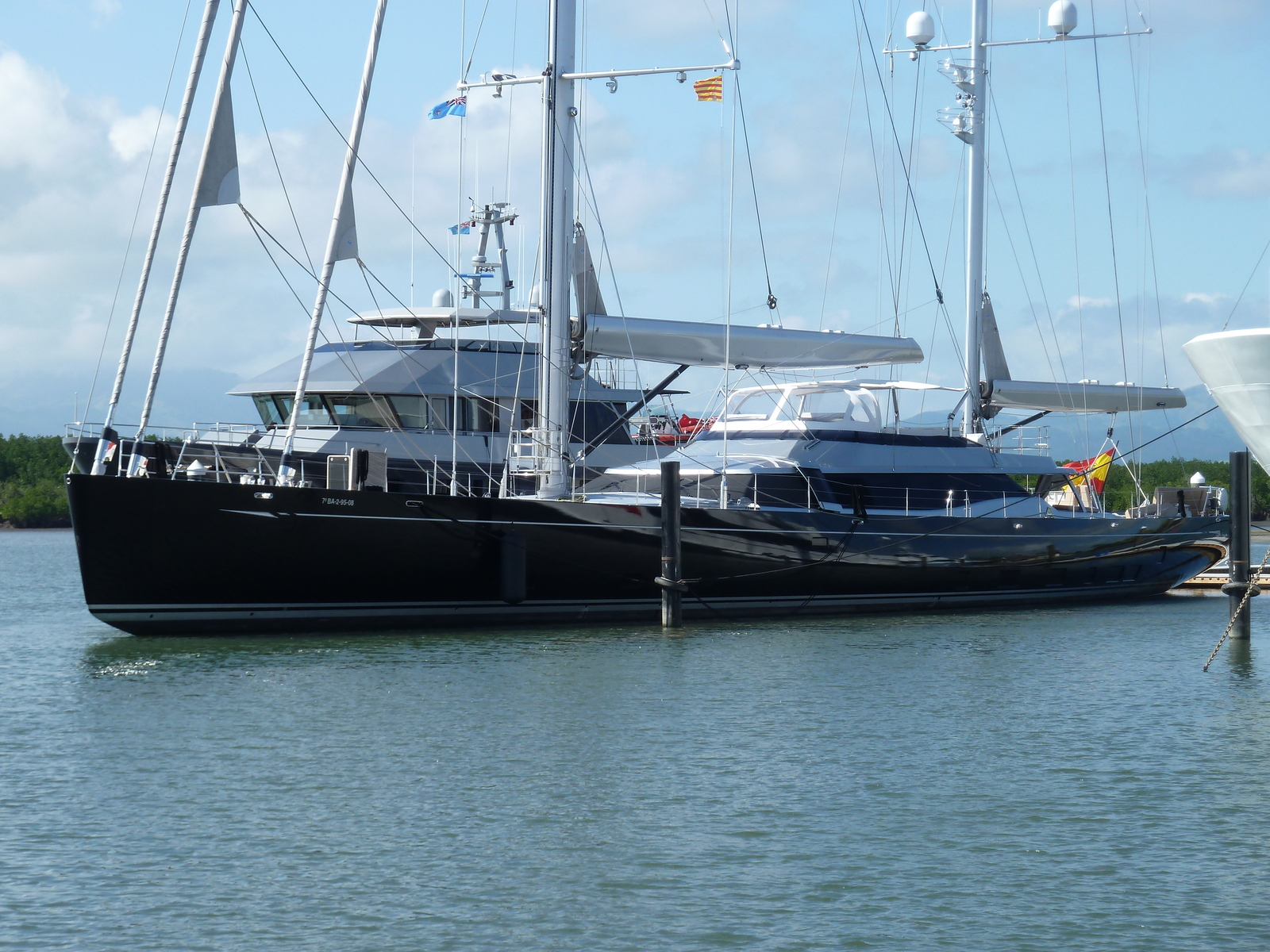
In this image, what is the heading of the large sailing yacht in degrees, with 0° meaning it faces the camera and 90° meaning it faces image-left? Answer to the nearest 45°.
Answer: approximately 45°

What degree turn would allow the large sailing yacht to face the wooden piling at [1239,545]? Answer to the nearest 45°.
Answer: approximately 135° to its left

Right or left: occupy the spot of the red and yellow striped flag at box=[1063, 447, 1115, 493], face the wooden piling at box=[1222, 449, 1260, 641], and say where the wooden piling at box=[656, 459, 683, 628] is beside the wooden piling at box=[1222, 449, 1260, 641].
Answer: right
